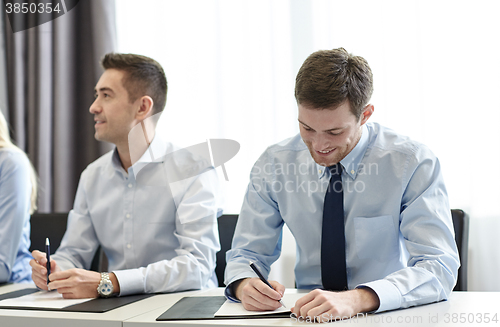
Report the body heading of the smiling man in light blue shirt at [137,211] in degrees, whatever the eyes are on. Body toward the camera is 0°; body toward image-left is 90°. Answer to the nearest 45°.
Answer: approximately 45°

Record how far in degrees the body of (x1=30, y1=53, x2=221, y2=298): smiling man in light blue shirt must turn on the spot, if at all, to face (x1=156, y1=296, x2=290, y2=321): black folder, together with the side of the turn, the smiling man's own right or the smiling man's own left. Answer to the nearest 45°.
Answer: approximately 45° to the smiling man's own left

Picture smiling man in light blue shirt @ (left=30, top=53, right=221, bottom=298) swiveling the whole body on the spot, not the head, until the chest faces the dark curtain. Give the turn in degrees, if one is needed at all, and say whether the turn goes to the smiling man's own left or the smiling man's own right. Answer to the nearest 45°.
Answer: approximately 135° to the smiling man's own right

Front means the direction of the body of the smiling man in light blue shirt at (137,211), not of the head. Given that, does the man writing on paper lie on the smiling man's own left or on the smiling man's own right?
on the smiling man's own left

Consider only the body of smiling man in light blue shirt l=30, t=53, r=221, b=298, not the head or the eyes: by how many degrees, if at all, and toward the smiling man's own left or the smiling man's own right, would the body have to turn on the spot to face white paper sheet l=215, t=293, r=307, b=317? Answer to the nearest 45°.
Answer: approximately 45° to the smiling man's own left

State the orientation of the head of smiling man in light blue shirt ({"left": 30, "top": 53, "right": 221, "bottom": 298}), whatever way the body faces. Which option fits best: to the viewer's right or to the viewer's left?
to the viewer's left

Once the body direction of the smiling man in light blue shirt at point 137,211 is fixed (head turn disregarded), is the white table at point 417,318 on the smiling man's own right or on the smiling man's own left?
on the smiling man's own left

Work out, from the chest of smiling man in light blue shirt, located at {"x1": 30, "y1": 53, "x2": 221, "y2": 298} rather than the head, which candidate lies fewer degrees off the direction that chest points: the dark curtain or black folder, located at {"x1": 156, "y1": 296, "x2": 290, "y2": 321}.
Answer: the black folder
